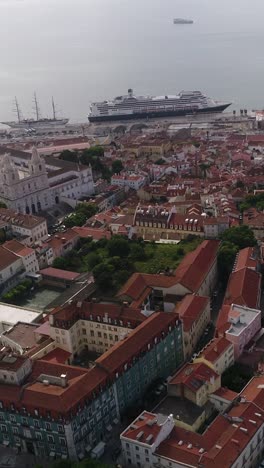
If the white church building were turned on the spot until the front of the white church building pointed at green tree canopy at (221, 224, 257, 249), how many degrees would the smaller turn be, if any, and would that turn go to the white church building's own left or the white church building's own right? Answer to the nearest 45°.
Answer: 0° — it already faces it

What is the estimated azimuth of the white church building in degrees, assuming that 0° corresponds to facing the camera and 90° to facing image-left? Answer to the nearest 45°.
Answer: approximately 315°

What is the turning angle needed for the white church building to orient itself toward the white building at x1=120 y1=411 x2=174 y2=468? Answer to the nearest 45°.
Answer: approximately 45° to its right

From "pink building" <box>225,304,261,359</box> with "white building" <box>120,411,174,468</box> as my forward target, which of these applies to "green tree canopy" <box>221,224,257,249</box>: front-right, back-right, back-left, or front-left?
back-right
